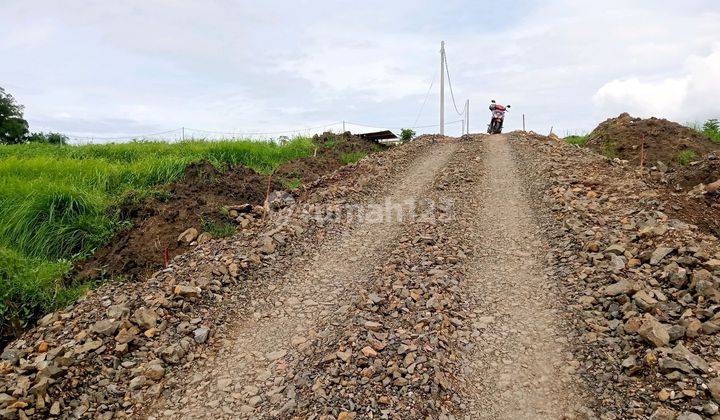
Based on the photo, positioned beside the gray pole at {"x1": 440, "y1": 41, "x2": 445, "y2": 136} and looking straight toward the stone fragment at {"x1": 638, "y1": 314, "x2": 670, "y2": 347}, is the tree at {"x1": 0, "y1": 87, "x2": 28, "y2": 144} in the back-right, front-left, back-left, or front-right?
back-right

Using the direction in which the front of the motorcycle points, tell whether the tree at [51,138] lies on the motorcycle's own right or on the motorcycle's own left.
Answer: on the motorcycle's own right

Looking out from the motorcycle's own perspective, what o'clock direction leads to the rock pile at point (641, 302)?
The rock pile is roughly at 12 o'clock from the motorcycle.

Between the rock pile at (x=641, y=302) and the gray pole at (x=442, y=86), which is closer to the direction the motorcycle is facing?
the rock pile

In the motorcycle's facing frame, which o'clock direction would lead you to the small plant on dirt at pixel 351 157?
The small plant on dirt is roughly at 1 o'clock from the motorcycle.

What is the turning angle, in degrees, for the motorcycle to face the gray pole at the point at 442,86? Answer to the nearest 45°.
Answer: approximately 135° to its right

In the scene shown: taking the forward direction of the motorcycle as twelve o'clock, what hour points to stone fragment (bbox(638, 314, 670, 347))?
The stone fragment is roughly at 12 o'clock from the motorcycle.

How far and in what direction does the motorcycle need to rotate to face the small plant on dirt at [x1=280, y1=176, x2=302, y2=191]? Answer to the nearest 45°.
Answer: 0° — it already faces it

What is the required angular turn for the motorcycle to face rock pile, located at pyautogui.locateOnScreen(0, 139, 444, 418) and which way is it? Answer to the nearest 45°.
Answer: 0° — it already faces it

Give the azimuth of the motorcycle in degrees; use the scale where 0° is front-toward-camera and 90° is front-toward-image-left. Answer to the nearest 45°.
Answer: approximately 0°
